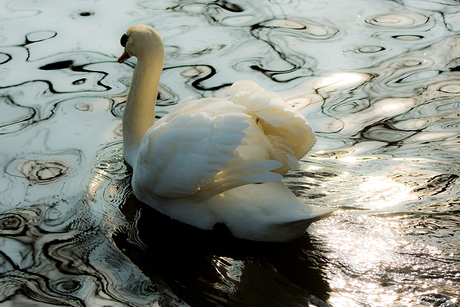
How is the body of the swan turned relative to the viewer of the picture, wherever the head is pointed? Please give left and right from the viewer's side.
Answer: facing away from the viewer and to the left of the viewer
